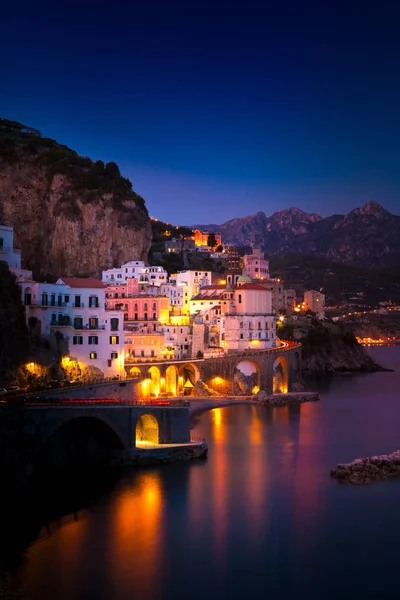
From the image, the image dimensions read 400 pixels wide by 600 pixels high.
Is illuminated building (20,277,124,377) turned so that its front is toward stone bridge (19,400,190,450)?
yes

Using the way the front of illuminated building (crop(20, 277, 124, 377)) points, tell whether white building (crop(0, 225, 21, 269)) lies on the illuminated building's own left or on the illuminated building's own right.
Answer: on the illuminated building's own right

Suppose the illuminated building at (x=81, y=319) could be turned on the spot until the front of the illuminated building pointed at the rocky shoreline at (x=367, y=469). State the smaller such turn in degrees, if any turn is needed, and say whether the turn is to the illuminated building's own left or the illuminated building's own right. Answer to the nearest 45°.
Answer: approximately 45° to the illuminated building's own left

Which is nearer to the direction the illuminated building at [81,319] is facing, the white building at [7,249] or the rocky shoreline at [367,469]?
the rocky shoreline

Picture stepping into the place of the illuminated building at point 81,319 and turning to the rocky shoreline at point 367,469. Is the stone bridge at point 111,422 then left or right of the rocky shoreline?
right

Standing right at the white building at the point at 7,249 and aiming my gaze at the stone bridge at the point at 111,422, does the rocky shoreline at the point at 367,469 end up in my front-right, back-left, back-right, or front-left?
front-left

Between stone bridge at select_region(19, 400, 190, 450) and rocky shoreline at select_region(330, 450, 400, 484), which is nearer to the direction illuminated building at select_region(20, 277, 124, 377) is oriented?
the stone bridge

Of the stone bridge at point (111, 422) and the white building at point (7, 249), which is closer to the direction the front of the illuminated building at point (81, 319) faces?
the stone bridge

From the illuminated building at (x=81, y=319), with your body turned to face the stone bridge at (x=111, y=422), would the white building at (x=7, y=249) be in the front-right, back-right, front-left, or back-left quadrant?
back-right

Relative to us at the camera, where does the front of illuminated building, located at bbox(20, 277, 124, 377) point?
facing the viewer
